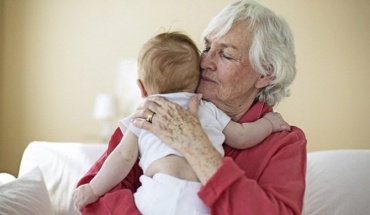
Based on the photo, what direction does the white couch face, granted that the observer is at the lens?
facing the viewer

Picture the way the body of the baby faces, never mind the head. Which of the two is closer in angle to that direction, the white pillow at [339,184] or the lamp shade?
the lamp shade

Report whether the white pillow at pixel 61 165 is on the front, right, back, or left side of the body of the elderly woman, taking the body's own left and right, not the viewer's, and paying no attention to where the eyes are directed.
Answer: right

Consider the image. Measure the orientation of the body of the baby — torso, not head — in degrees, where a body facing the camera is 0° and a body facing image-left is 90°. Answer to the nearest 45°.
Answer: approximately 180°

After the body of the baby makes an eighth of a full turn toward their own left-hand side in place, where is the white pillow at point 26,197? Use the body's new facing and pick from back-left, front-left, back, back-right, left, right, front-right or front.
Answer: front

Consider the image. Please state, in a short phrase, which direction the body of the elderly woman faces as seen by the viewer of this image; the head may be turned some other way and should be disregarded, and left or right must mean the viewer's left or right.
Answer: facing the viewer and to the left of the viewer

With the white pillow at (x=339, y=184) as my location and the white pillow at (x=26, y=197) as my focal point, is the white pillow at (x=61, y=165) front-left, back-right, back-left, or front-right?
front-right

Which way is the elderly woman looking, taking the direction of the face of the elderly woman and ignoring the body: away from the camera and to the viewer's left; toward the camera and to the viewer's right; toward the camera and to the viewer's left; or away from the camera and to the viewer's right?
toward the camera and to the viewer's left

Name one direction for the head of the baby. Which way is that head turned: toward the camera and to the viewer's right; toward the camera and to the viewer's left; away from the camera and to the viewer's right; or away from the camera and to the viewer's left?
away from the camera and to the viewer's right

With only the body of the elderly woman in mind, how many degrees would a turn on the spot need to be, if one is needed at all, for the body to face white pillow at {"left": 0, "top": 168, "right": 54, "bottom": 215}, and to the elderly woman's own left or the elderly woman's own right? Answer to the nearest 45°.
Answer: approximately 45° to the elderly woman's own right

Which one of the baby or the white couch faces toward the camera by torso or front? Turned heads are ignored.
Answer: the white couch

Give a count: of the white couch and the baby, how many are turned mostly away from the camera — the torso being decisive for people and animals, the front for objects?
1

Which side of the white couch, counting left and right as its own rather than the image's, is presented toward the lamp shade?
back
